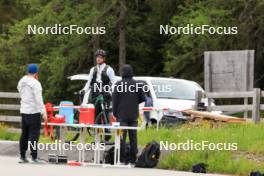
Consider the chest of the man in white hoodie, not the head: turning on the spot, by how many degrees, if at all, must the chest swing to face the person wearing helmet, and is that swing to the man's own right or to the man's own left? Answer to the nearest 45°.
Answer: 0° — they already face them

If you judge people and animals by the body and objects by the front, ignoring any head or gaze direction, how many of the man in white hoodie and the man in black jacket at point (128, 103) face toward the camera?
0

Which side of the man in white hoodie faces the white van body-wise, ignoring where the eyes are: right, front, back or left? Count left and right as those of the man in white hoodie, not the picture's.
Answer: front

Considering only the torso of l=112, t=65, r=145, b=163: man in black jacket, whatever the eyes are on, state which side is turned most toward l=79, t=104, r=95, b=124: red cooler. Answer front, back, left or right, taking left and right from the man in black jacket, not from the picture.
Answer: left

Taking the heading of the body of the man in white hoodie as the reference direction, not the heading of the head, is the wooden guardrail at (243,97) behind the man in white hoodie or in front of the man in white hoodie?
in front

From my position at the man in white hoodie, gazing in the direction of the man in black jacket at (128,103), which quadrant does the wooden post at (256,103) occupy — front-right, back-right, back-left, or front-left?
front-left

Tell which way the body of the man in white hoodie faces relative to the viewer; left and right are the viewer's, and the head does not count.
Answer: facing away from the viewer and to the right of the viewer

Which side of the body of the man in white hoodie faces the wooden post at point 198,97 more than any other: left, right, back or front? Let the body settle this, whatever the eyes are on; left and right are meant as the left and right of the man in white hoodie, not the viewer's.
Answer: front

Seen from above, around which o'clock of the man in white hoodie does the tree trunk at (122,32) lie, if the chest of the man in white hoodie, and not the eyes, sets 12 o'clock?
The tree trunk is roughly at 11 o'clock from the man in white hoodie.

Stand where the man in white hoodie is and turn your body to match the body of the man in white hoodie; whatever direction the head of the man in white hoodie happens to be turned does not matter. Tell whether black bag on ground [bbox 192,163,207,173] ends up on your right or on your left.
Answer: on your right

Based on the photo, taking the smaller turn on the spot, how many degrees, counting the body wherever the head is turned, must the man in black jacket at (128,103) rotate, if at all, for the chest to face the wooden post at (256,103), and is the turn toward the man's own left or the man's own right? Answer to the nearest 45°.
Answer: approximately 45° to the man's own right

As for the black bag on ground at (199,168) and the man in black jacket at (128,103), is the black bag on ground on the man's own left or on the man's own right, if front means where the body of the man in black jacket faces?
on the man's own right

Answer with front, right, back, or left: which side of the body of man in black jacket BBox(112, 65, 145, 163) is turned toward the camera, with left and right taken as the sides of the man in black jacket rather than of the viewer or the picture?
back
